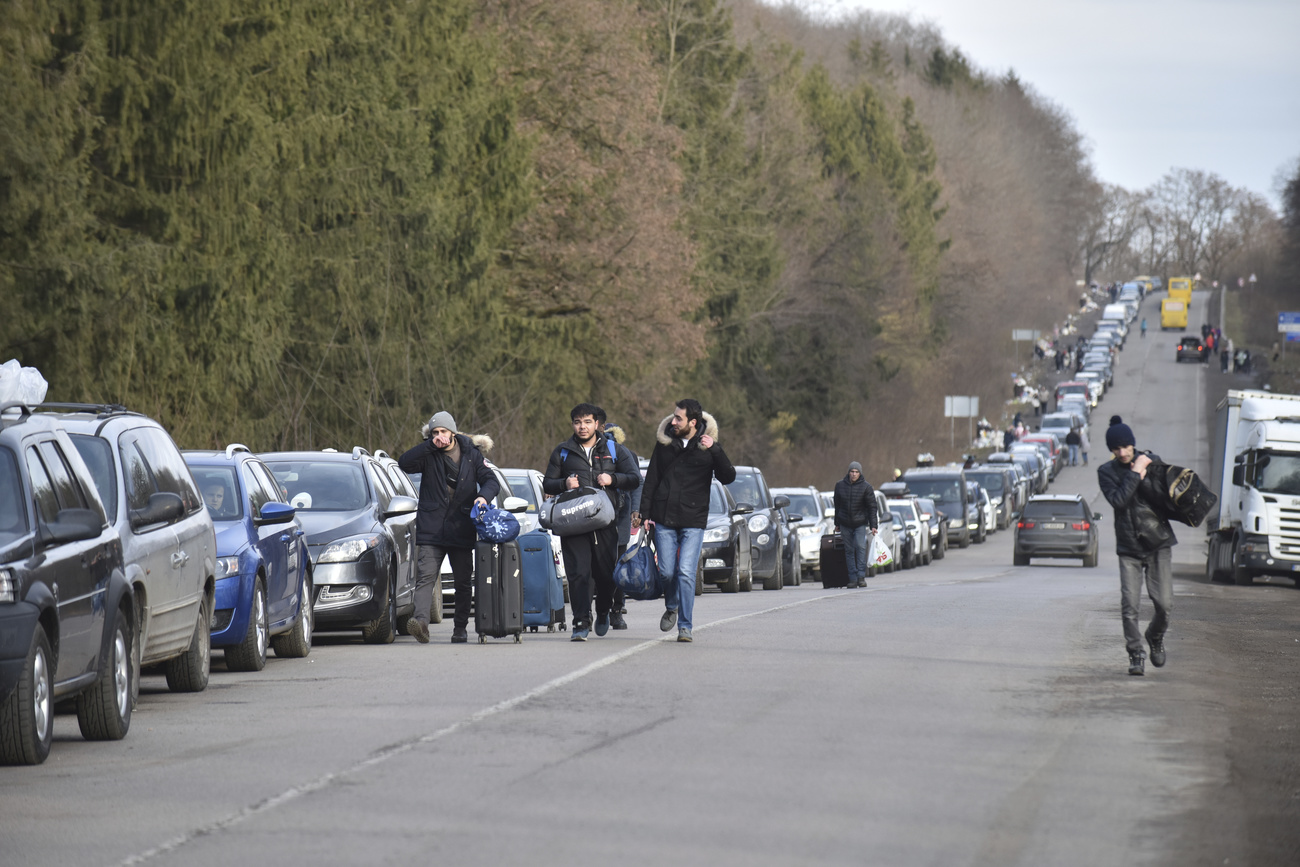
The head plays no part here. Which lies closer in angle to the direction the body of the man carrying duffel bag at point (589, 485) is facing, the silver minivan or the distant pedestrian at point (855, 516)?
the silver minivan

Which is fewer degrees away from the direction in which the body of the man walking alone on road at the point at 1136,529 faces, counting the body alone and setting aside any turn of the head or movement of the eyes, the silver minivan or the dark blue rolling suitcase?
the silver minivan

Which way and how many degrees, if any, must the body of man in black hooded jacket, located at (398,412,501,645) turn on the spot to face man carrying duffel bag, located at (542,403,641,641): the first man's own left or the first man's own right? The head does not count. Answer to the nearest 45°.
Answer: approximately 90° to the first man's own left

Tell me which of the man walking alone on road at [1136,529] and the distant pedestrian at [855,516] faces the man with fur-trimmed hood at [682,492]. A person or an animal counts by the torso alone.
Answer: the distant pedestrian

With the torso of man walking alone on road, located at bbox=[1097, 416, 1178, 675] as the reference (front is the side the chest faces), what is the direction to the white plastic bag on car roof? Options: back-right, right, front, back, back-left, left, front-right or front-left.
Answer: right

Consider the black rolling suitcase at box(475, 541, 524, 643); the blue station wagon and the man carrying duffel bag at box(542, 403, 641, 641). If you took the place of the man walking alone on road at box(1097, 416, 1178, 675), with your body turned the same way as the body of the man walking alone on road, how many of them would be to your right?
3

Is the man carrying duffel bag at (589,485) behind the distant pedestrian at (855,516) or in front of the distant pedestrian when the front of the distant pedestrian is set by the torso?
in front

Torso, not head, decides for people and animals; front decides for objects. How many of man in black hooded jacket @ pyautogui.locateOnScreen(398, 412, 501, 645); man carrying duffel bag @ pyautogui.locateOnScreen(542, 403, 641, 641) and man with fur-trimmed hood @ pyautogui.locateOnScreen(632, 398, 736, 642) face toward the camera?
3
